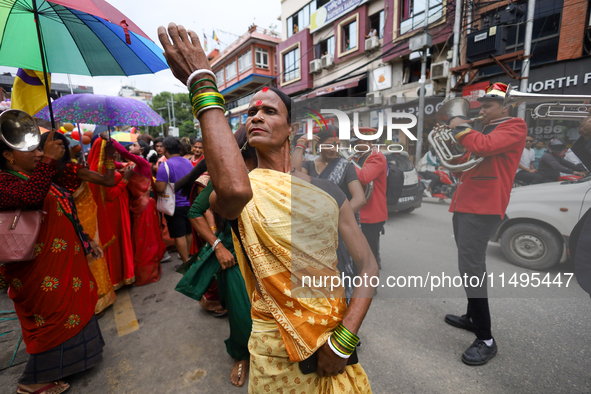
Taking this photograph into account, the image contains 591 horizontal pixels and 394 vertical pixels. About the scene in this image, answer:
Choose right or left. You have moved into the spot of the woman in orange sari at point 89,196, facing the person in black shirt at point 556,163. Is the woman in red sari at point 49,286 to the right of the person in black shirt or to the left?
right

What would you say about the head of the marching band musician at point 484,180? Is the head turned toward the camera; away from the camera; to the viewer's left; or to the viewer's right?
to the viewer's left

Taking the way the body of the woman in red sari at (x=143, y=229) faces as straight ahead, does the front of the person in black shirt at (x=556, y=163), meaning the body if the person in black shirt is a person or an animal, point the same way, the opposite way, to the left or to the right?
to the left

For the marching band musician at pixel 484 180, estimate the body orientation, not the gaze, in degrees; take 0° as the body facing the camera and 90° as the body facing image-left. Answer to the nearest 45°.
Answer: approximately 90°

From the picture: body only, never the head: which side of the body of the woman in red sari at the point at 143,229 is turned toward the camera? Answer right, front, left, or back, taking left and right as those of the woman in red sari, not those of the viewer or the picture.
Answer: left

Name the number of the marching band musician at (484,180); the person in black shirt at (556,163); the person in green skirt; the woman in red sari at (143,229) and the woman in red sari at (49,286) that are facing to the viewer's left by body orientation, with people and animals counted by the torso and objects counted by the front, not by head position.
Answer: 2
